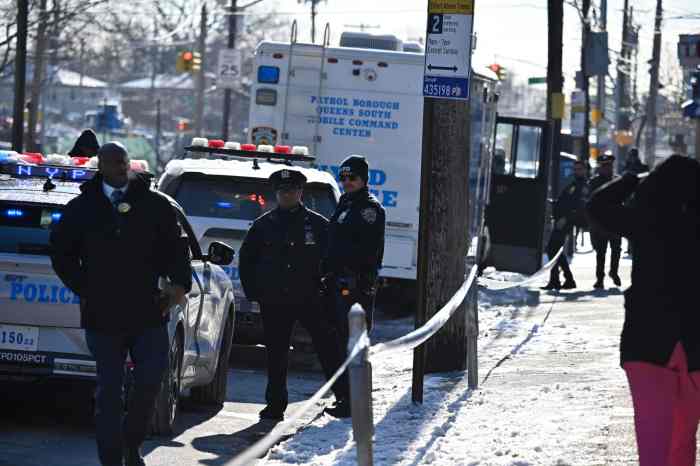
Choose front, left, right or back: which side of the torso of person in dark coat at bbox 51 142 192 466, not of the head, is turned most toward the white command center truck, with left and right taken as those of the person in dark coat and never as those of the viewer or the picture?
back

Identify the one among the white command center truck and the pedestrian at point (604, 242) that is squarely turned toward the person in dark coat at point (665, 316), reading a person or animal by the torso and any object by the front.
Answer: the pedestrian

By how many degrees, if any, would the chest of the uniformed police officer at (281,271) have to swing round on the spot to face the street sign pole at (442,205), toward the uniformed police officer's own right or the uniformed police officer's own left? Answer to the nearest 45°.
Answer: approximately 135° to the uniformed police officer's own left

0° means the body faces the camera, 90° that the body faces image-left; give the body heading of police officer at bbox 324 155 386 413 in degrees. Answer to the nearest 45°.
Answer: approximately 45°

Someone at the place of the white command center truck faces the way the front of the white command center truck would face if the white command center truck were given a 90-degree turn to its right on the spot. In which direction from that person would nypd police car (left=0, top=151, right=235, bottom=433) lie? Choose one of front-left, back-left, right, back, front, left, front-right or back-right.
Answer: right

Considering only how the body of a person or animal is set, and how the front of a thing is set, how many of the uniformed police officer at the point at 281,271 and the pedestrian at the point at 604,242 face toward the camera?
2

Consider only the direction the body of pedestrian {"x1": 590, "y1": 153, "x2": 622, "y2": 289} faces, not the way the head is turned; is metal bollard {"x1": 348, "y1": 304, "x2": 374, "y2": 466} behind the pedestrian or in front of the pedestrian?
in front

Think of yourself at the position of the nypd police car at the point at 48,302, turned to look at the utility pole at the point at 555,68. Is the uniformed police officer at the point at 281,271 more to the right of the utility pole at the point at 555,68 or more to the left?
right

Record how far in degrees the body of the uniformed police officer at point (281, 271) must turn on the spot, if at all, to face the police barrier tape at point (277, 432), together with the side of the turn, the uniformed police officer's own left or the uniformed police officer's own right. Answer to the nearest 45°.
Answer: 0° — they already face it

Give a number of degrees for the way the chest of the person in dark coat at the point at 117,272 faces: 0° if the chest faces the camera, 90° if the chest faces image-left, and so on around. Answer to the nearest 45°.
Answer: approximately 0°

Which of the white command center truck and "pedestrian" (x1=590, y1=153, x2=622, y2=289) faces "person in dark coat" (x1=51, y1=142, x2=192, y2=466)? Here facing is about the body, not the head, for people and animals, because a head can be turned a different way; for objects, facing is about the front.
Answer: the pedestrian

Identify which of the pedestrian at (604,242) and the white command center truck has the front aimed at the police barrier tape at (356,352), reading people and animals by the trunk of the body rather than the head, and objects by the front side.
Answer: the pedestrian
